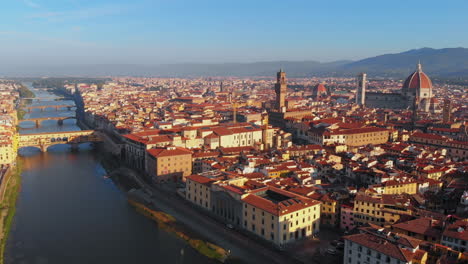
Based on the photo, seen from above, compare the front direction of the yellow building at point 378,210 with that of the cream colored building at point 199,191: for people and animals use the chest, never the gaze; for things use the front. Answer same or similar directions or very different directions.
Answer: same or similar directions

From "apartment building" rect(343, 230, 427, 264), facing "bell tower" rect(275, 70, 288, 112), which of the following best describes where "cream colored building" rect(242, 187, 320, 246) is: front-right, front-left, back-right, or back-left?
front-left

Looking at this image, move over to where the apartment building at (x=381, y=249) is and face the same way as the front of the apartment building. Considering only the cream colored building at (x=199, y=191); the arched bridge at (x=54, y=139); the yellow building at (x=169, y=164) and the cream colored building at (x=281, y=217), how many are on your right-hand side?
4

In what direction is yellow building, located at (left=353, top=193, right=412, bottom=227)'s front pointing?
toward the camera

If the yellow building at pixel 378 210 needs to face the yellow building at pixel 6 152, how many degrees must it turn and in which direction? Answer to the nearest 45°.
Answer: approximately 90° to its right

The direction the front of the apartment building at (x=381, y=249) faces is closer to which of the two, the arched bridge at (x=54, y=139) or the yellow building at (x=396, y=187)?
the arched bridge

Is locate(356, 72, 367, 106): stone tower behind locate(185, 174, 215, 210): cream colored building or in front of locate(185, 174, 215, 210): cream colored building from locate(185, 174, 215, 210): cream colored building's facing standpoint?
behind

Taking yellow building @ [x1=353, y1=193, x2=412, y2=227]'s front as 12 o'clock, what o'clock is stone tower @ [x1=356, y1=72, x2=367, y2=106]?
The stone tower is roughly at 6 o'clock from the yellow building.

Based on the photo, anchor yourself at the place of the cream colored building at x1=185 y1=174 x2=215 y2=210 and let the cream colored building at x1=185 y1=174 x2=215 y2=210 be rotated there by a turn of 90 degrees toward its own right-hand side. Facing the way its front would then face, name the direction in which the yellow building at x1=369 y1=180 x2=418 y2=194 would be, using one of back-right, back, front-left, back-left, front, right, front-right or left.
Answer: back-right

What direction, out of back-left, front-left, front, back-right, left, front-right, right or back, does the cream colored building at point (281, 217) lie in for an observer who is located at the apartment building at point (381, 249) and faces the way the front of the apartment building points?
right

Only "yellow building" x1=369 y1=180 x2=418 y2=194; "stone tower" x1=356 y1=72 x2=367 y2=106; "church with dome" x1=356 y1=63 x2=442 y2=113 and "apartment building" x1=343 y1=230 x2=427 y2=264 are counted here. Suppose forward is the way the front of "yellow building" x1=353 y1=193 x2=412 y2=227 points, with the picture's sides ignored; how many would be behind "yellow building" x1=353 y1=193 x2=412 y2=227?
3

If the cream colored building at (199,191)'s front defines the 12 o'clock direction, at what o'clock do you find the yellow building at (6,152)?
The yellow building is roughly at 3 o'clock from the cream colored building.

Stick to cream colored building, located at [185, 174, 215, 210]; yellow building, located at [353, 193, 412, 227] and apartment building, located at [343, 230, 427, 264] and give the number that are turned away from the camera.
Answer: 0

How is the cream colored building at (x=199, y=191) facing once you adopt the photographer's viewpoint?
facing the viewer and to the left of the viewer

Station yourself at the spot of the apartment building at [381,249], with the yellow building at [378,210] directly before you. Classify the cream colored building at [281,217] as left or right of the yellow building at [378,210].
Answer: left

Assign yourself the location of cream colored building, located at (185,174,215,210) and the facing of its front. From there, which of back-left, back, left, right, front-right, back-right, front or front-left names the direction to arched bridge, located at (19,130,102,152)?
right

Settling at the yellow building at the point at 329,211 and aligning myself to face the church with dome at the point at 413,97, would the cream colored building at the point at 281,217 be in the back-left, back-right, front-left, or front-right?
back-left
